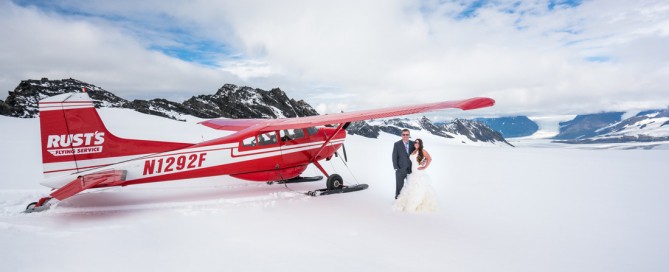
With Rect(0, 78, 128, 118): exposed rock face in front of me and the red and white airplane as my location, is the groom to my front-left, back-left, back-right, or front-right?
back-right

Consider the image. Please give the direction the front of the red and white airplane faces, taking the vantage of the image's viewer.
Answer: facing away from the viewer and to the right of the viewer

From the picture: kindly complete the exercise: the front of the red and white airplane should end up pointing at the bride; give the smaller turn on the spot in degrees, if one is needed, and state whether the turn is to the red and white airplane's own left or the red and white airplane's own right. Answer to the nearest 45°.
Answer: approximately 45° to the red and white airplane's own right

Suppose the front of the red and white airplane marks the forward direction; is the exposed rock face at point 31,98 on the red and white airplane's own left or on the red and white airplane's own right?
on the red and white airplane's own left

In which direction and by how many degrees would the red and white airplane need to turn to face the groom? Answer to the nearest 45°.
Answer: approximately 45° to its right

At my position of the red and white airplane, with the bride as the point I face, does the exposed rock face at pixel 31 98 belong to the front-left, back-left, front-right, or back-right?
back-left
